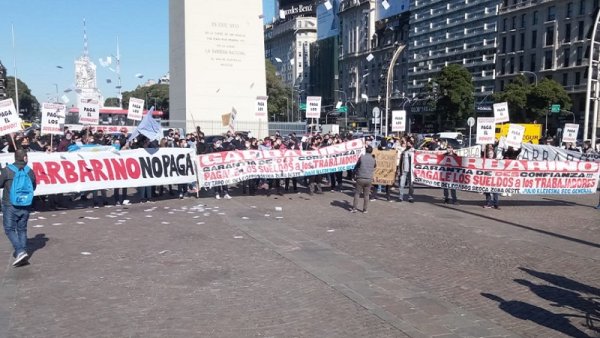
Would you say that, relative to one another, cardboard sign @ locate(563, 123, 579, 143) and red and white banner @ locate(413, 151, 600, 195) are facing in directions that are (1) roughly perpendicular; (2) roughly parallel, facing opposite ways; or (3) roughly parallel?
roughly parallel

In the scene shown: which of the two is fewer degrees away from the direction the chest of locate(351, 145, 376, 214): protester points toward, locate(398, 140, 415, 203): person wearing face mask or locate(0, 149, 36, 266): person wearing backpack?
the person wearing face mask

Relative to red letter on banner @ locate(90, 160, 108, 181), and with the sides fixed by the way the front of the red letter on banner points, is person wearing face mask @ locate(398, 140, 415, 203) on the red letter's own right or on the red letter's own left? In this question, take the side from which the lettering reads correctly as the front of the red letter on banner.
on the red letter's own left

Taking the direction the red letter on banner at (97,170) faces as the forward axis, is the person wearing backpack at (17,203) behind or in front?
in front

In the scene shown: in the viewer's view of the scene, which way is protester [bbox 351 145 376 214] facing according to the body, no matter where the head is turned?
away from the camera

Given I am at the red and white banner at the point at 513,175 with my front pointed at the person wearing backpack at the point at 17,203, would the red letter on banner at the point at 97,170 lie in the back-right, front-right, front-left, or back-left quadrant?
front-right

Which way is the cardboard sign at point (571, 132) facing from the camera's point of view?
toward the camera

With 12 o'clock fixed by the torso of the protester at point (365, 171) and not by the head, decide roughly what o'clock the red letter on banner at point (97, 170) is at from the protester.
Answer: The red letter on banner is roughly at 9 o'clock from the protester.

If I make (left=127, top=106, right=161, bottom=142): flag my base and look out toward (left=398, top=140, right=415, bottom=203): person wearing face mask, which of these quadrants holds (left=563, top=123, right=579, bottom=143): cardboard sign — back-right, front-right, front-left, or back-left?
front-left

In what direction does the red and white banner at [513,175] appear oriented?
toward the camera

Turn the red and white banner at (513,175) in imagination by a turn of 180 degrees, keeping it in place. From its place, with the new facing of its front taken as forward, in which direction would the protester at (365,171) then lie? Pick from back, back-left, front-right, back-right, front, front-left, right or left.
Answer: back-left

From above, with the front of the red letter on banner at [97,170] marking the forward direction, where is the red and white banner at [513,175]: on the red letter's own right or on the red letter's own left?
on the red letter's own left

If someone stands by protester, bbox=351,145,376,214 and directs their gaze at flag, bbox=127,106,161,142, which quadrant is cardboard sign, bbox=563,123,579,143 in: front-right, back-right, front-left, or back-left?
back-right

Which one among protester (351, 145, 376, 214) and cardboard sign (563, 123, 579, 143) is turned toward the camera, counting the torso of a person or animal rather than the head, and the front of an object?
the cardboard sign

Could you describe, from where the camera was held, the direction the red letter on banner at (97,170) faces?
facing the viewer

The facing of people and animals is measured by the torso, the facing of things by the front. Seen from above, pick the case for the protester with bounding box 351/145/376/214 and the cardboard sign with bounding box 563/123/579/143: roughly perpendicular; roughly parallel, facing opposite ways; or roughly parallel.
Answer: roughly parallel, facing opposite ways
